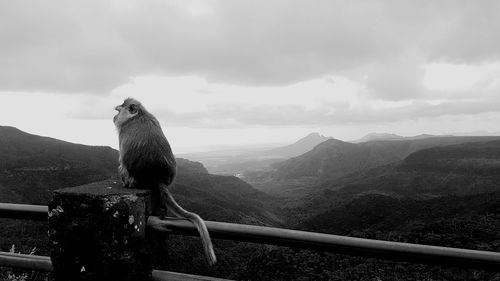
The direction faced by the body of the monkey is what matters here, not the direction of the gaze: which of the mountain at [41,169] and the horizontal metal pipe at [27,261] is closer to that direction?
the mountain

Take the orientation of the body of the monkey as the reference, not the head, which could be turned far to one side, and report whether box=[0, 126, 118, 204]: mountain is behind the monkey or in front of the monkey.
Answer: in front

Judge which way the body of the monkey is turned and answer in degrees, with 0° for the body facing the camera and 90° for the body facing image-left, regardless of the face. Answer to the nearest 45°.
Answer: approximately 135°

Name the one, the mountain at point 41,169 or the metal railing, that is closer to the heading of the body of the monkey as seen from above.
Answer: the mountain

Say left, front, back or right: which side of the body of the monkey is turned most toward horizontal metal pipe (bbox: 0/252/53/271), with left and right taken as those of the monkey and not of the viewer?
left
